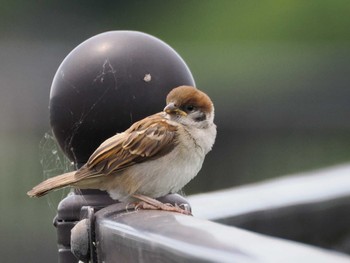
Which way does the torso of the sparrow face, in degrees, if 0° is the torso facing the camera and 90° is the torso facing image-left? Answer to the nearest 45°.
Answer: approximately 270°
